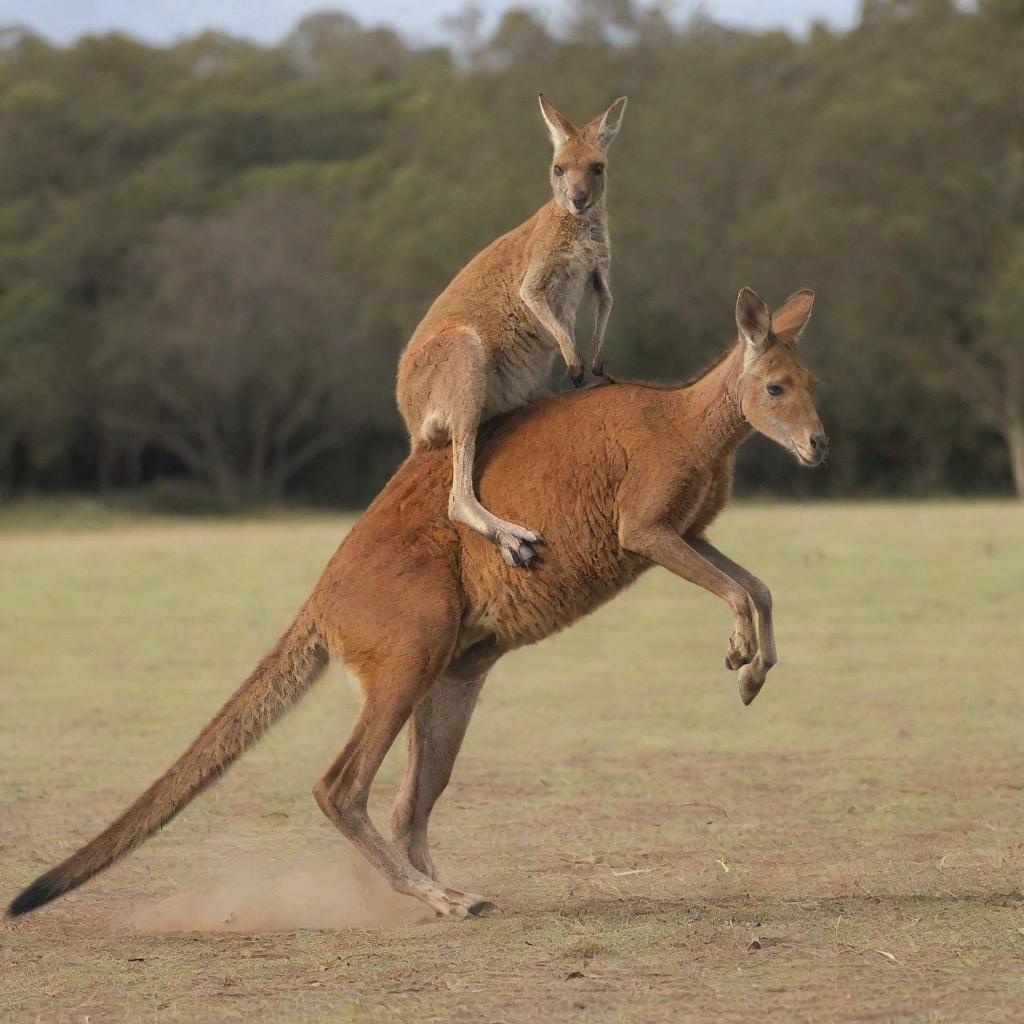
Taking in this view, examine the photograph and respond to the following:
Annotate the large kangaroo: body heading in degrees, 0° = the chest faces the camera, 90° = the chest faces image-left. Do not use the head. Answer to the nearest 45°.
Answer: approximately 270°

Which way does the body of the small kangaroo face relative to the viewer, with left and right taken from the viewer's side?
facing the viewer and to the right of the viewer
